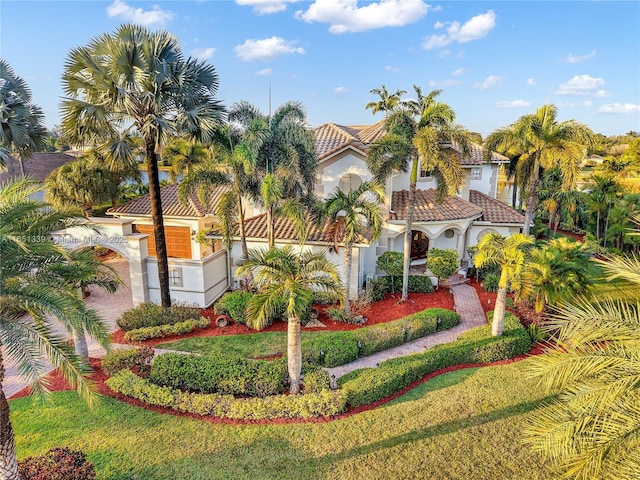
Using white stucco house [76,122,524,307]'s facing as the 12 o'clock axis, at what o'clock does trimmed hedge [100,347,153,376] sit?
The trimmed hedge is roughly at 1 o'clock from the white stucco house.

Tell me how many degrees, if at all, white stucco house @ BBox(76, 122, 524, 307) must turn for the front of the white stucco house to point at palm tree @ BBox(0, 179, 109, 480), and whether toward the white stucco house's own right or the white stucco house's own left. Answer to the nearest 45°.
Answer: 0° — it already faces it

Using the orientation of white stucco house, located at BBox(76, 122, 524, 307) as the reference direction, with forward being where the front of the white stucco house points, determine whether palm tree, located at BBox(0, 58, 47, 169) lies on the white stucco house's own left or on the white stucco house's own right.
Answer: on the white stucco house's own right

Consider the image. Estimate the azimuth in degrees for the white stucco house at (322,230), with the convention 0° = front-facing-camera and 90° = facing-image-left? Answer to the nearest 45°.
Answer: approximately 0°

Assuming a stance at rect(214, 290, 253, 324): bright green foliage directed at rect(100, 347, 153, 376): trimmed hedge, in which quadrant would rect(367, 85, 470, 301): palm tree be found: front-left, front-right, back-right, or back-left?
back-left

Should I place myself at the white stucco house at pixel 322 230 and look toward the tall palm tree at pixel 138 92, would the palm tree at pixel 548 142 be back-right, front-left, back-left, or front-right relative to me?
back-left

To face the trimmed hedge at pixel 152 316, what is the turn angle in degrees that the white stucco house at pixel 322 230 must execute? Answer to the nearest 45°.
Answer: approximately 45° to its right

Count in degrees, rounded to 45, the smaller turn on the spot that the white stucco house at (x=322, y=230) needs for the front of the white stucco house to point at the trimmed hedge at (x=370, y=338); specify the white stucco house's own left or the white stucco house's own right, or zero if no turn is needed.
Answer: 0° — it already faces it

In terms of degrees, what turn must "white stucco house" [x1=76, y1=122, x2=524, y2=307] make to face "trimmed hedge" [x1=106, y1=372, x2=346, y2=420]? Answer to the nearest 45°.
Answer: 0° — it already faces it
